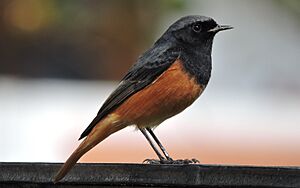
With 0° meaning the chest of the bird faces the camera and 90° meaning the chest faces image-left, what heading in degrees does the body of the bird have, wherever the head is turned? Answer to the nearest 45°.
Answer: approximately 270°
